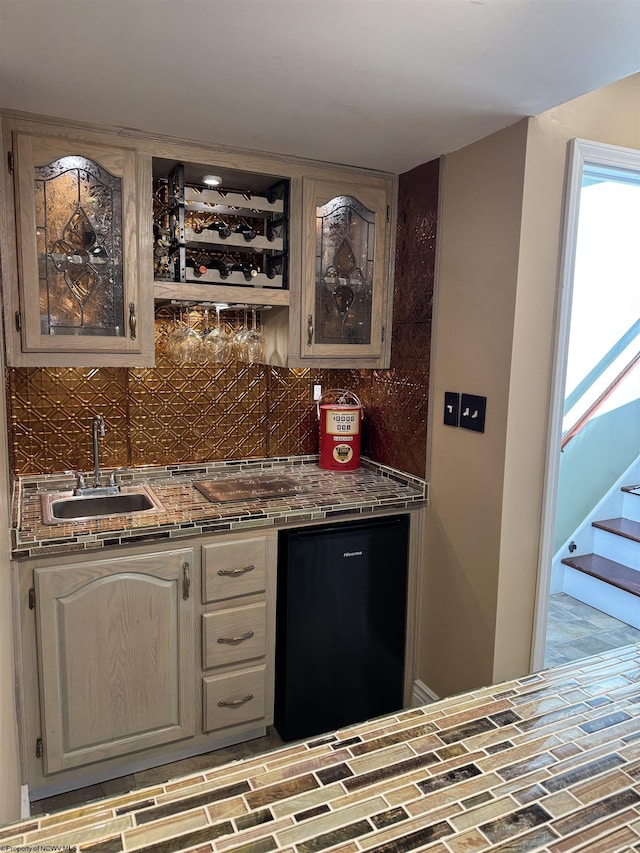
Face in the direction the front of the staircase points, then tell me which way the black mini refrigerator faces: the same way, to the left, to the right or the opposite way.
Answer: to the left

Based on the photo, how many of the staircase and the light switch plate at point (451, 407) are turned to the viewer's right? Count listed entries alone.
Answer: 0

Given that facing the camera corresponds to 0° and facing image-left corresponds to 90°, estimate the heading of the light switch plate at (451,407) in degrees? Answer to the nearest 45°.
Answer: approximately 45°

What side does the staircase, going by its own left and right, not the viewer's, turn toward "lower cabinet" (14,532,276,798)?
front

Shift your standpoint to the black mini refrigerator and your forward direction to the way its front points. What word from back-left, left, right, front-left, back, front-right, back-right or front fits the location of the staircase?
left

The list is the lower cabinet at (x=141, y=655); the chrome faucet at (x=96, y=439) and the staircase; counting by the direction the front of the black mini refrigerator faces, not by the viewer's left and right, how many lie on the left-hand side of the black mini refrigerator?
1

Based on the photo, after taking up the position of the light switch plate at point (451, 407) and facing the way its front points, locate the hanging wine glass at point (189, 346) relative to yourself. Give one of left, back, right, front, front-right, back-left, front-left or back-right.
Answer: front-right

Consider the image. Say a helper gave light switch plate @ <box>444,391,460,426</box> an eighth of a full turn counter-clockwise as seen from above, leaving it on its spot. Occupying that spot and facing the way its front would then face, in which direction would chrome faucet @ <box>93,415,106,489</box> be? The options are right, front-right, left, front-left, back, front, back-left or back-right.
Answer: right

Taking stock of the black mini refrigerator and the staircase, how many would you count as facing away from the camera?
0

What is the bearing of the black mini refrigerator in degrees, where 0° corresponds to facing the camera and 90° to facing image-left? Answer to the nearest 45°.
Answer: approximately 315°
